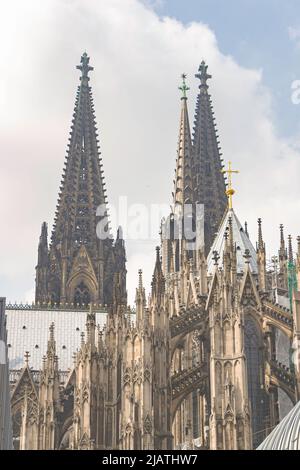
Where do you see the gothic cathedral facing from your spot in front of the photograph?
facing away from the viewer
